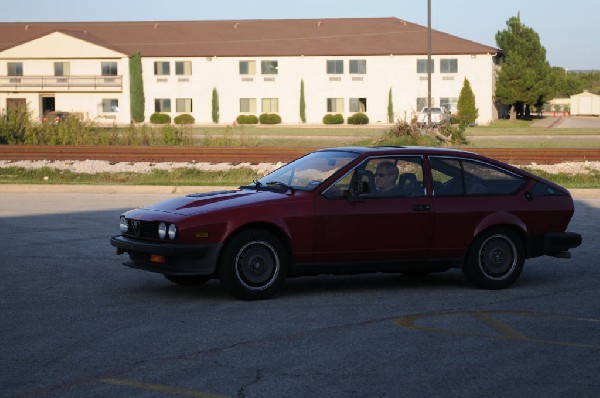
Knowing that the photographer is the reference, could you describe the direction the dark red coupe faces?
facing the viewer and to the left of the viewer
